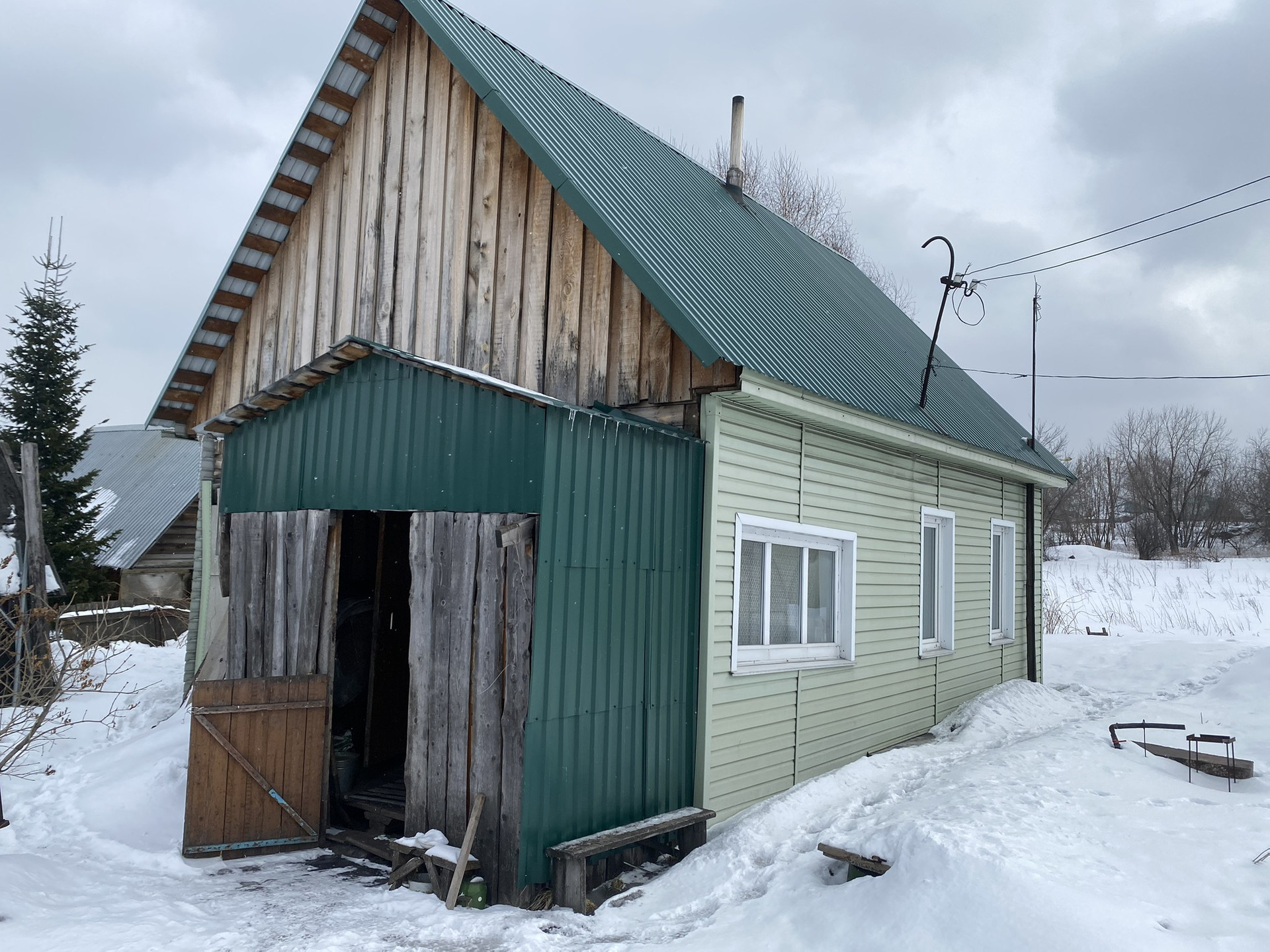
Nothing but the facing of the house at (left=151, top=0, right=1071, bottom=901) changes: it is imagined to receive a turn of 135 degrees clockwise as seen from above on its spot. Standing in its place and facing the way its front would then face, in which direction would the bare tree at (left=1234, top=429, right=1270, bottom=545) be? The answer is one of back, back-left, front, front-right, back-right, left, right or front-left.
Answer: front-right

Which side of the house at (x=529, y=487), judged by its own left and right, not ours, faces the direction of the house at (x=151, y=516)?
right

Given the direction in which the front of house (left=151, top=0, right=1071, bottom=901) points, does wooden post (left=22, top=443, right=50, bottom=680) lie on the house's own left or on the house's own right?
on the house's own right

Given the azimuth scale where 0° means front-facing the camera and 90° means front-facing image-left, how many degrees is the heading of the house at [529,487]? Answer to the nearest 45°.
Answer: approximately 45°

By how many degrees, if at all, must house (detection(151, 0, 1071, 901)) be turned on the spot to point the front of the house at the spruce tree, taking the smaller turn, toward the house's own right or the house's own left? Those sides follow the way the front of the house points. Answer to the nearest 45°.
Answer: approximately 90° to the house's own right

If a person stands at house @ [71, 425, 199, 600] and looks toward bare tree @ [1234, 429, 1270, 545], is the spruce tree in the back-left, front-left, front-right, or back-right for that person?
back-right

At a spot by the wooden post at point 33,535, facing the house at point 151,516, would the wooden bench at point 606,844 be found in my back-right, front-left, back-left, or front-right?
back-right
